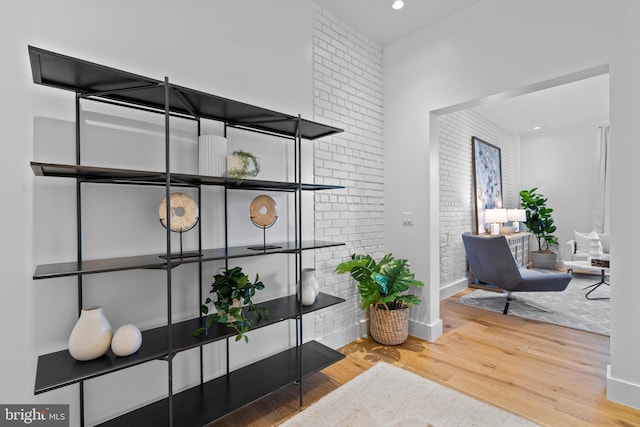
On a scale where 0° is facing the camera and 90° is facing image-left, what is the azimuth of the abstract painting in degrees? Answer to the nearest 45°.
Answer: approximately 315°

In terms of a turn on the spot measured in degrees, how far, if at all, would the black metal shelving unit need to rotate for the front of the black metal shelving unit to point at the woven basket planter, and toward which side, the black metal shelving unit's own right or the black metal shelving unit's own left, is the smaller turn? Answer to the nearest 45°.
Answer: approximately 45° to the black metal shelving unit's own left

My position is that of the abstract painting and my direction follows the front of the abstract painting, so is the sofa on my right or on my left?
on my left

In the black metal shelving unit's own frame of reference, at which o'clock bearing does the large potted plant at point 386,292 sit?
The large potted plant is roughly at 10 o'clock from the black metal shelving unit.

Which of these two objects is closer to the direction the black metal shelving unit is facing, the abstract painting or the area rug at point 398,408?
the area rug

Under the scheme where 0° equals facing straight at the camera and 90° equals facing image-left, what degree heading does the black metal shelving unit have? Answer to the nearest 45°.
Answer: approximately 315°

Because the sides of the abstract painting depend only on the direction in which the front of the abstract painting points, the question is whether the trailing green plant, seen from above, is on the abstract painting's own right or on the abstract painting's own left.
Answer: on the abstract painting's own right

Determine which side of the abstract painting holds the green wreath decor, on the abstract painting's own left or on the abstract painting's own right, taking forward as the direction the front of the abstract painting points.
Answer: on the abstract painting's own right

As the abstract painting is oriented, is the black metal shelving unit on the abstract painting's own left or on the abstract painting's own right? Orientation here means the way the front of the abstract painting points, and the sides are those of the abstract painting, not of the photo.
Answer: on the abstract painting's own right
